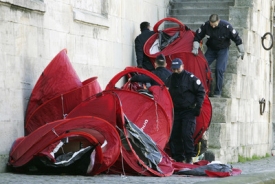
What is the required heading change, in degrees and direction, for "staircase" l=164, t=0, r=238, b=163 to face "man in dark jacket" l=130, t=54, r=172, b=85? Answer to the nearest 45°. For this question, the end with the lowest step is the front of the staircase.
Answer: approximately 45° to its right

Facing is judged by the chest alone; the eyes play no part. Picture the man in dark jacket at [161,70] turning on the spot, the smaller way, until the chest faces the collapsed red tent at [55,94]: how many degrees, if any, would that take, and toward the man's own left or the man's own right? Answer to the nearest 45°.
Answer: approximately 135° to the man's own left

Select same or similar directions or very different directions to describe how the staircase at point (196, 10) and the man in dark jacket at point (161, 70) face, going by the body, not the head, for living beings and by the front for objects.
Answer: very different directions

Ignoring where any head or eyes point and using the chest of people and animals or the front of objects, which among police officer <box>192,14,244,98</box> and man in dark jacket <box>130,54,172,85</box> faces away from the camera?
the man in dark jacket

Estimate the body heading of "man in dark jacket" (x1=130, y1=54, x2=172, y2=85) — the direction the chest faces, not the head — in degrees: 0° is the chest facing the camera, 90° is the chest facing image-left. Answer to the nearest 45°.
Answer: approximately 180°

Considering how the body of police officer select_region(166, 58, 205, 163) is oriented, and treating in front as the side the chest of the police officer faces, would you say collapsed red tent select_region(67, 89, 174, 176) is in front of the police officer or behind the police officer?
in front
